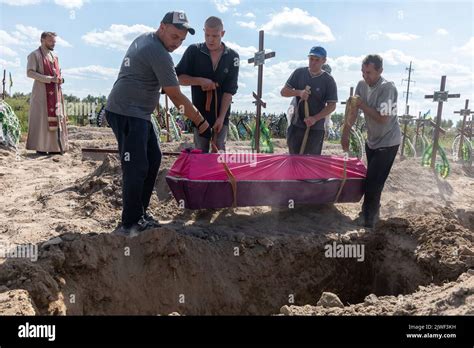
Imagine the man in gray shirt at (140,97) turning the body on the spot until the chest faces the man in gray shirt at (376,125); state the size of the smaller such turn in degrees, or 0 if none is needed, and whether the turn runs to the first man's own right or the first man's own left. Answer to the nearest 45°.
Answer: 0° — they already face them

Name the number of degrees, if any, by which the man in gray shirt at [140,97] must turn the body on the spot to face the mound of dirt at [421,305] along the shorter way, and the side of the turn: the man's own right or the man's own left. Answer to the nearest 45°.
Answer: approximately 45° to the man's own right

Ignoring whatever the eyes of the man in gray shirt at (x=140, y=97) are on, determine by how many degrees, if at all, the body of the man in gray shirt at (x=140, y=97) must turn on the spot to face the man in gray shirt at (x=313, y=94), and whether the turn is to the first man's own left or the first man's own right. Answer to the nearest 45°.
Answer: approximately 45° to the first man's own left

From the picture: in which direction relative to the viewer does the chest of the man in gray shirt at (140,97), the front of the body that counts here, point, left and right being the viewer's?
facing to the right of the viewer
